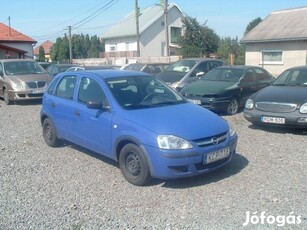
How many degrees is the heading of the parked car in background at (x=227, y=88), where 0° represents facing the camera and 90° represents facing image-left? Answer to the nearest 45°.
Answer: approximately 45°

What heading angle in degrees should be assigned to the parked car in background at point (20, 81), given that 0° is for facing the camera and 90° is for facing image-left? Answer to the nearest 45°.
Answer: approximately 315°

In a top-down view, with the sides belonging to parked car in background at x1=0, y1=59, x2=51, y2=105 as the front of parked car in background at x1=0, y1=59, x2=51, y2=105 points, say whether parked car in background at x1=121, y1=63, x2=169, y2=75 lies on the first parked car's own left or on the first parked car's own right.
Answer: on the first parked car's own left

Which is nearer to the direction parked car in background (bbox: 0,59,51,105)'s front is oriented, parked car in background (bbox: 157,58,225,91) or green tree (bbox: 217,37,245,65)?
the parked car in background

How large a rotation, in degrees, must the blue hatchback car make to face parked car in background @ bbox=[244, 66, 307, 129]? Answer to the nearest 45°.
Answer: approximately 90° to its left

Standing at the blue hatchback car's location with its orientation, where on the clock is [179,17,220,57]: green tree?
The green tree is roughly at 8 o'clock from the blue hatchback car.

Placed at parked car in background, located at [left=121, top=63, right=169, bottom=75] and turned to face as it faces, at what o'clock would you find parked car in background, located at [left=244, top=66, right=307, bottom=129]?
parked car in background, located at [left=244, top=66, right=307, bottom=129] is roughly at 10 o'clock from parked car in background, located at [left=121, top=63, right=169, bottom=75].

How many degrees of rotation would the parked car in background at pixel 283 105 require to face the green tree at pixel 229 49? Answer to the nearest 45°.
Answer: approximately 135° to its right

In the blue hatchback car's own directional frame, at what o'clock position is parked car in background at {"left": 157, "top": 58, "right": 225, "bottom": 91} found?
The parked car in background is roughly at 8 o'clock from the blue hatchback car.

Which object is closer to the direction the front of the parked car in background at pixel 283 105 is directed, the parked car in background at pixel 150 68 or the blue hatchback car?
the blue hatchback car
